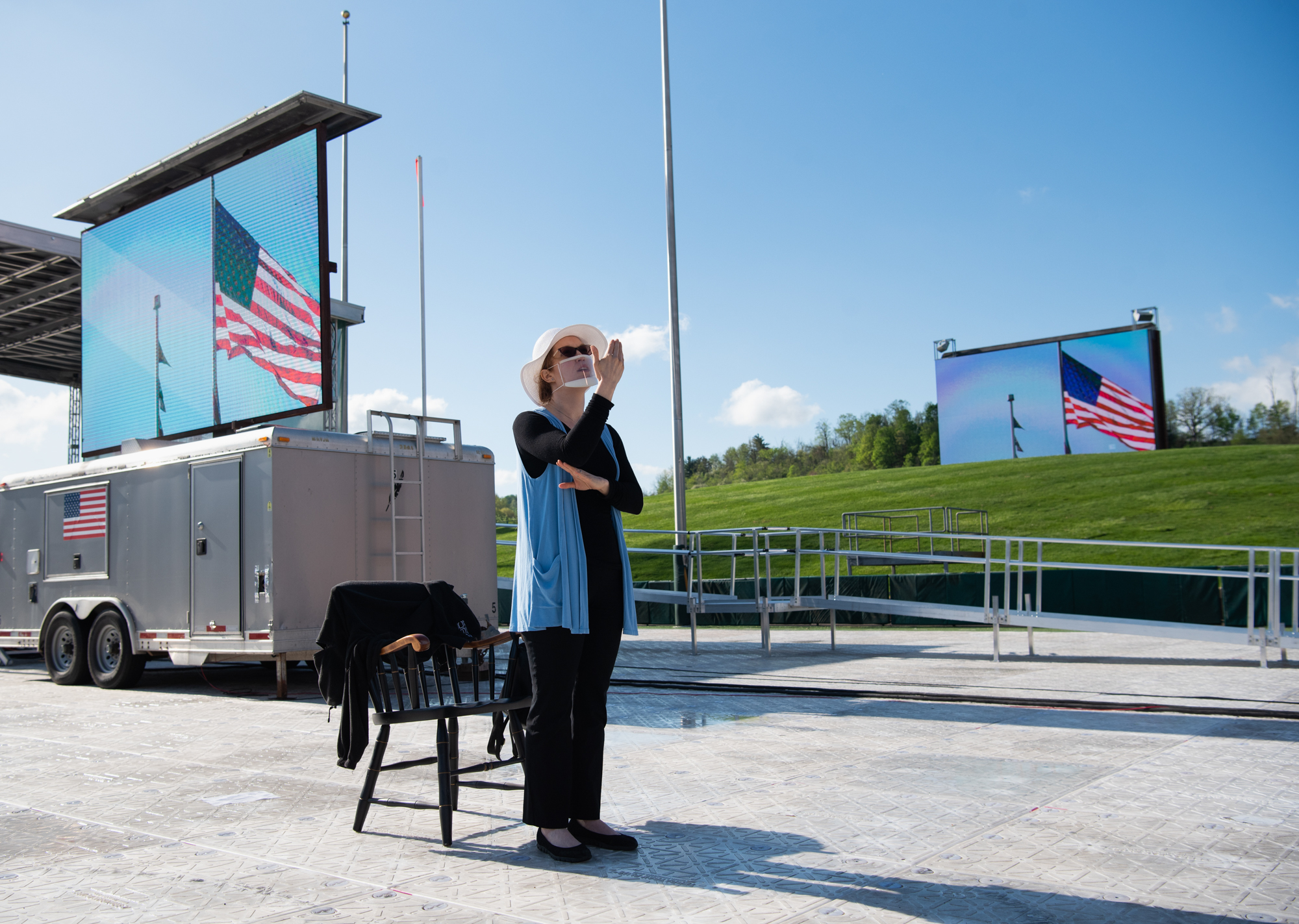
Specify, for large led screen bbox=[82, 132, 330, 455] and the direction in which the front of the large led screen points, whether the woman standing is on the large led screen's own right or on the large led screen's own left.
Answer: on the large led screen's own left

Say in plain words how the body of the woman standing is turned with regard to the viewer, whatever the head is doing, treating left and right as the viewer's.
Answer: facing the viewer and to the right of the viewer

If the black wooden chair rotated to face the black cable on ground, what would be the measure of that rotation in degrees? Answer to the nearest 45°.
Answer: approximately 90° to its left

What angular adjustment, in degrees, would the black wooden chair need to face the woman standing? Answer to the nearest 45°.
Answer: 0° — it already faces them

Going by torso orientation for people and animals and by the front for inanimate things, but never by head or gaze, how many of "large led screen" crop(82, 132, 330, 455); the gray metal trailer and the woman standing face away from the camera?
0

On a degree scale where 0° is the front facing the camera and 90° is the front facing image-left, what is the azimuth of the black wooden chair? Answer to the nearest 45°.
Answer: approximately 315°

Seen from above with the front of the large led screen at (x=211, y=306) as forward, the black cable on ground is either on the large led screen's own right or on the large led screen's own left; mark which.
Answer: on the large led screen's own left

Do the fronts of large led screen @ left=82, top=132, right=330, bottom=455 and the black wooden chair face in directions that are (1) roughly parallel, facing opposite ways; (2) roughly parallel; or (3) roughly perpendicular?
roughly perpendicular

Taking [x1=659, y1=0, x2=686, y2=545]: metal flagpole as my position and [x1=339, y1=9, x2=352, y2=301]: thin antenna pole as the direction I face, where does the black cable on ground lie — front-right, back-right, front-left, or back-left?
back-left

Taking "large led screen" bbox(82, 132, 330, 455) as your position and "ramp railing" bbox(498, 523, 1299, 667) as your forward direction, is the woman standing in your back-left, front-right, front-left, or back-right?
front-right
